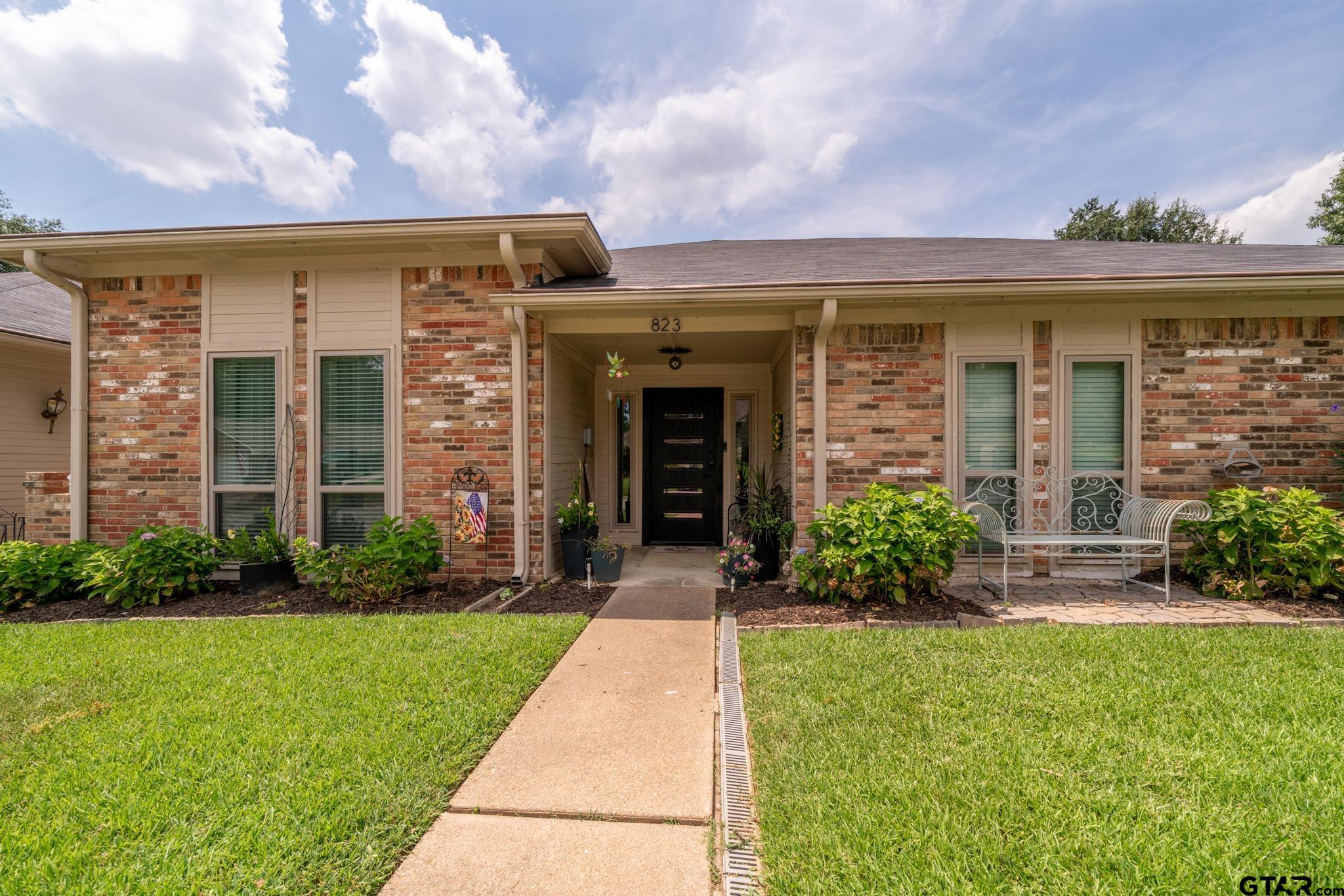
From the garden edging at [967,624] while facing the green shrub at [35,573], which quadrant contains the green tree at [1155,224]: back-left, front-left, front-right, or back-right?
back-right

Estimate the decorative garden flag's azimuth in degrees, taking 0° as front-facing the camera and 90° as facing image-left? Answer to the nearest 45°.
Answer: approximately 0°

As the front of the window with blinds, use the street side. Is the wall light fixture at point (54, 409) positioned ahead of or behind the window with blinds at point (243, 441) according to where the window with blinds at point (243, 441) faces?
behind

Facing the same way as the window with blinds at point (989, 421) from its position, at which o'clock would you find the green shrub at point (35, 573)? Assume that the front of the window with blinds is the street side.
The green shrub is roughly at 2 o'clock from the window with blinds.

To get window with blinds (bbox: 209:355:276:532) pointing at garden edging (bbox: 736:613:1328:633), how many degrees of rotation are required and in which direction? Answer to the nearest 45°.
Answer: approximately 45° to its left

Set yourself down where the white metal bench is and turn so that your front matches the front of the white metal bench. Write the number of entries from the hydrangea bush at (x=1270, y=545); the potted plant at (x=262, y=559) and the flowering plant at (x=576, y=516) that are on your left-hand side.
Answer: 1
